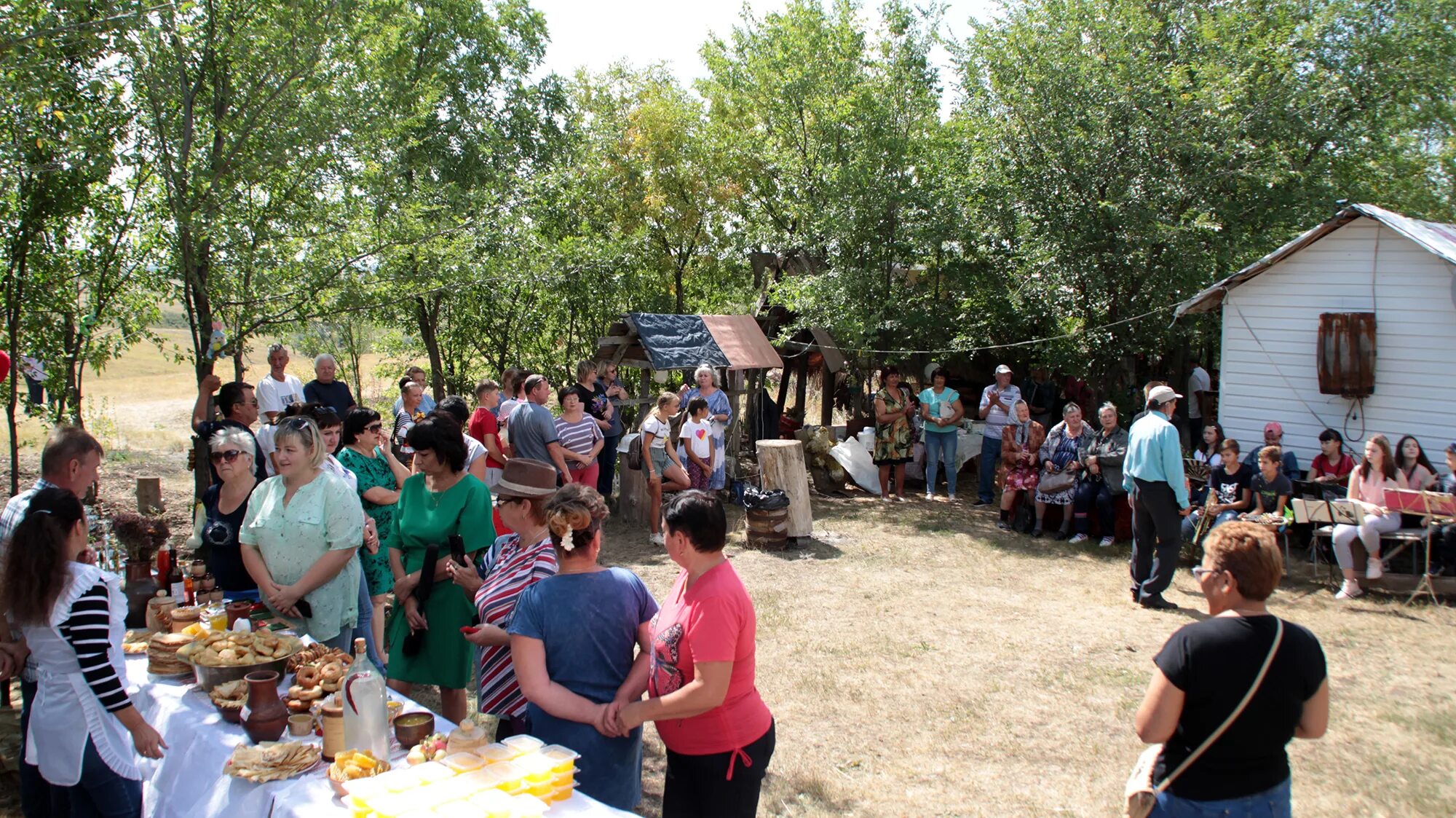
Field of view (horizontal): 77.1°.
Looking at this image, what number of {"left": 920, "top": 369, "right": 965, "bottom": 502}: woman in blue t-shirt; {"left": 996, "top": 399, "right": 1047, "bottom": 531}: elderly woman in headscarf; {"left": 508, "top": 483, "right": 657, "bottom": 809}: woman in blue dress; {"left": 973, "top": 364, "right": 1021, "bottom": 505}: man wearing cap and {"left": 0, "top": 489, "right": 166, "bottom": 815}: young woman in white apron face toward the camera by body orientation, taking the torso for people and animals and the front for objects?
3

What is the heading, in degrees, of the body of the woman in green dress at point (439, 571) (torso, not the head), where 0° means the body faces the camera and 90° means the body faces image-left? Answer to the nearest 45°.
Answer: approximately 45°

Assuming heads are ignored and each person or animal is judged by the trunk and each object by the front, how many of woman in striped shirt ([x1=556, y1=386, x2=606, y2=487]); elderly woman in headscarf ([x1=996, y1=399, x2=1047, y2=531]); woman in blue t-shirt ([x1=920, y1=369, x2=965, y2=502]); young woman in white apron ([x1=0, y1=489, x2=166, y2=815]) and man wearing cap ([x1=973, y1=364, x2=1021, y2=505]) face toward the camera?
4

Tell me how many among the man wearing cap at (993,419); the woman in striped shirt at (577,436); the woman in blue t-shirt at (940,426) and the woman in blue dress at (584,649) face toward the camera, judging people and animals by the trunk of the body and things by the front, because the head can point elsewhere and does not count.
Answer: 3

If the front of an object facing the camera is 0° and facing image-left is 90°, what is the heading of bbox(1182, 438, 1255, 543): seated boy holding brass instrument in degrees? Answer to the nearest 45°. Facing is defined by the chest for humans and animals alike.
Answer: approximately 45°

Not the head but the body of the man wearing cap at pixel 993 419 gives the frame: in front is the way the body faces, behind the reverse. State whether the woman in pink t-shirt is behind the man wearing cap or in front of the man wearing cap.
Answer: in front

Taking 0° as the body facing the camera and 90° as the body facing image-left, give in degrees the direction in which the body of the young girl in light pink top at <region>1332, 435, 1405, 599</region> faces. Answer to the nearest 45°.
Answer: approximately 45°

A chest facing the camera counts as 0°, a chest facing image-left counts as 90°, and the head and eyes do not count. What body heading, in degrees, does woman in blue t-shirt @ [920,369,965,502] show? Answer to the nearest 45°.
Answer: approximately 0°

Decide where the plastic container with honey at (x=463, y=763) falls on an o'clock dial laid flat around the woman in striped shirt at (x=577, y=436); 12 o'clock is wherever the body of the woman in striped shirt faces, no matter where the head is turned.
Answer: The plastic container with honey is roughly at 12 o'clock from the woman in striped shirt.

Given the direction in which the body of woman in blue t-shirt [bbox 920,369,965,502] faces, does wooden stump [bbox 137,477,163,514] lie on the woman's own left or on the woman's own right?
on the woman's own right

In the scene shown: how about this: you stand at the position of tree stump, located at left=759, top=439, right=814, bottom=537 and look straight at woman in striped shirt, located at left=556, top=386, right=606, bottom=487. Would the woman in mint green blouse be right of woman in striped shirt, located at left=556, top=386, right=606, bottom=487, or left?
left

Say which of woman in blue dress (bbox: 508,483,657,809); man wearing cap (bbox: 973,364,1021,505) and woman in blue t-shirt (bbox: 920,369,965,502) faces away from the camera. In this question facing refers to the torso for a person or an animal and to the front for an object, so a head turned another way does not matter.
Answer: woman in blue dress (bbox: 508,483,657,809)

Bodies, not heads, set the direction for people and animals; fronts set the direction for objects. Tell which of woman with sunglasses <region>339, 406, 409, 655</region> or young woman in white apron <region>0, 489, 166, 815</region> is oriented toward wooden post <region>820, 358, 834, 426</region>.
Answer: the young woman in white apron

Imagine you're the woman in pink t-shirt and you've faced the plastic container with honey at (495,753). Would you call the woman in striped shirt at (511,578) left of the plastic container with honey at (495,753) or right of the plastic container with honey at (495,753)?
right
